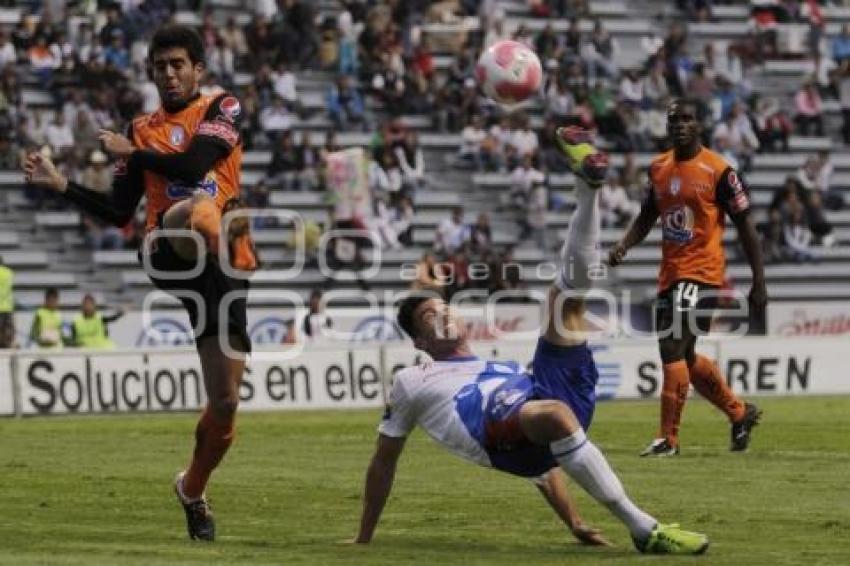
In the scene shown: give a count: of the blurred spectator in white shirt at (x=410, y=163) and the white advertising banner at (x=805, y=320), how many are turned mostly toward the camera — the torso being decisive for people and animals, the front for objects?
2

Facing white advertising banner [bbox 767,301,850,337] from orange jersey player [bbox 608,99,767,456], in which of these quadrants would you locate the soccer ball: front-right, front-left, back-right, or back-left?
back-left

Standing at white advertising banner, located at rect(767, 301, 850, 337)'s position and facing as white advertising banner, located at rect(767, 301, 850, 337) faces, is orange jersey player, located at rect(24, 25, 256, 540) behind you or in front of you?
in front

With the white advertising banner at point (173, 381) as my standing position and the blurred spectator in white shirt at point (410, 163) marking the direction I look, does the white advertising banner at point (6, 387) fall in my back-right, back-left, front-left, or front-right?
back-left

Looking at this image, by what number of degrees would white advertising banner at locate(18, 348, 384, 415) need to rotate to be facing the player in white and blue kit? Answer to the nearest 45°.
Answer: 0° — it already faces them

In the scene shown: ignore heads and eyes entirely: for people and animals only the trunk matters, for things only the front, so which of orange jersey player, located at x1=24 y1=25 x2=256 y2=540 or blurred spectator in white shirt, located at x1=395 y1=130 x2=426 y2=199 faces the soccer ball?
the blurred spectator in white shirt

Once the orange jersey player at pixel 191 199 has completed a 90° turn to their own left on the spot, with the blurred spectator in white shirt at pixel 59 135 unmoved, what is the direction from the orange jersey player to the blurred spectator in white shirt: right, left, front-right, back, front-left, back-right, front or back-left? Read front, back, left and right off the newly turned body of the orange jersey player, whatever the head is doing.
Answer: back-left

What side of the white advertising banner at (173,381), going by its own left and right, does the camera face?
front

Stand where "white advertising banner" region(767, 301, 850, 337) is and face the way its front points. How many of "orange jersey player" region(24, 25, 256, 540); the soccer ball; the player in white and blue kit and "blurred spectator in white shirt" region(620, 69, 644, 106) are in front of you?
3

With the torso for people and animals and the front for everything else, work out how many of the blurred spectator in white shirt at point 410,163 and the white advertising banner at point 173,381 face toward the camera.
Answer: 2

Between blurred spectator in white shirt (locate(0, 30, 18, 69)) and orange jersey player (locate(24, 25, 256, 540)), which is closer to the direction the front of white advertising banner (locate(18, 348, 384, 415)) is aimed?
the orange jersey player

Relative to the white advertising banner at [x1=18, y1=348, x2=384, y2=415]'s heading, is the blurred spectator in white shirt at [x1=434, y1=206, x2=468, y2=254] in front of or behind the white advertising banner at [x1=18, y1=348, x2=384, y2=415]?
behind

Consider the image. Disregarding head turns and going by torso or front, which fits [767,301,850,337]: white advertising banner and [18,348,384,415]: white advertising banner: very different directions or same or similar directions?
same or similar directions

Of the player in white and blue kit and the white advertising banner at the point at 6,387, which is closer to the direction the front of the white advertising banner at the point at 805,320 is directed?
the player in white and blue kit
